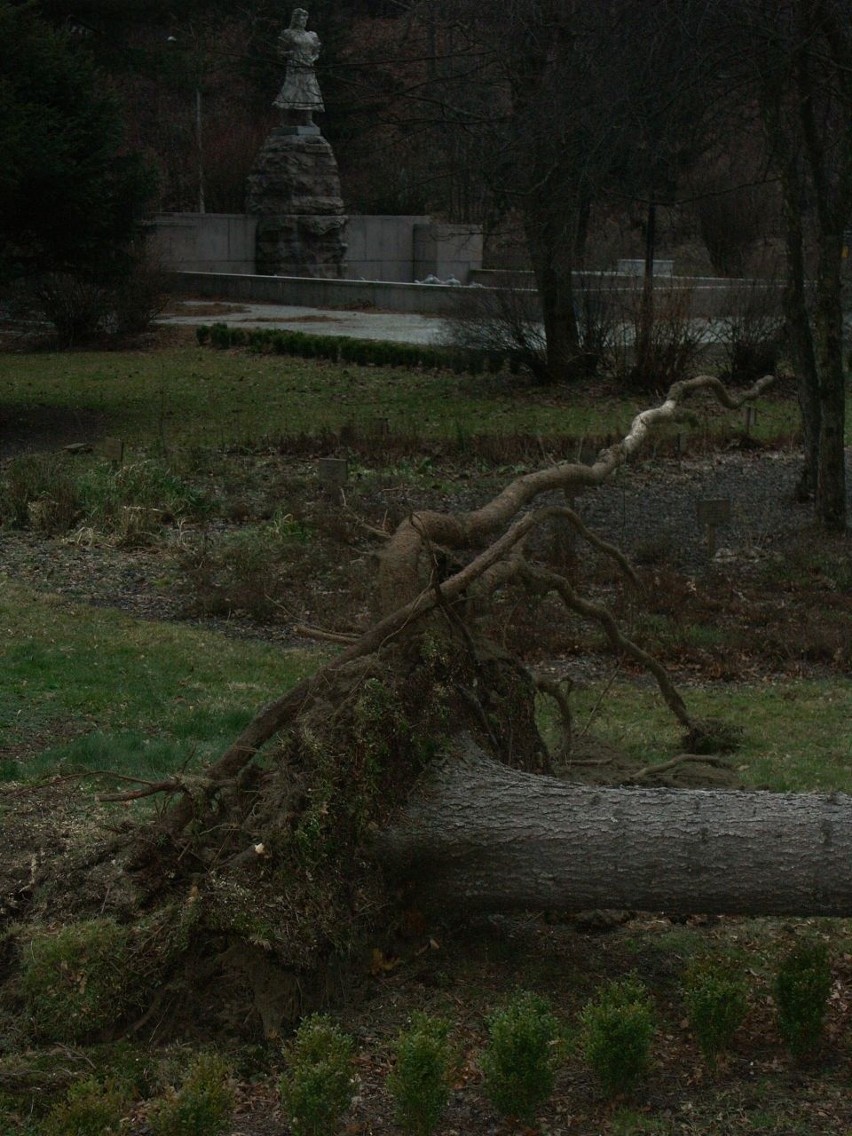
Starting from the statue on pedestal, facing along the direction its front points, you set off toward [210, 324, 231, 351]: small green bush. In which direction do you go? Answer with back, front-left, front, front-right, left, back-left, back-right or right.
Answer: front

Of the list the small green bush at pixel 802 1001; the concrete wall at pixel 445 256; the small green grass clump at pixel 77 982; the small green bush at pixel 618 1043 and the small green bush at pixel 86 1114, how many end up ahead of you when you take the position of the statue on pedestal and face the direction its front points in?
4

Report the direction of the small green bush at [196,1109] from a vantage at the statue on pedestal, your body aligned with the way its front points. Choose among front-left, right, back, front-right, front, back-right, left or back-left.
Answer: front

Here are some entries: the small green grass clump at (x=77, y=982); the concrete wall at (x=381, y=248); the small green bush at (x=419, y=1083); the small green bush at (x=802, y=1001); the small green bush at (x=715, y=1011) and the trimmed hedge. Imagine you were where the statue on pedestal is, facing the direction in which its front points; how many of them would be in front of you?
5

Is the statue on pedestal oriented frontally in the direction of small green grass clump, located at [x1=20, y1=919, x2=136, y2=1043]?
yes

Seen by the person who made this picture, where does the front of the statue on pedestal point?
facing the viewer

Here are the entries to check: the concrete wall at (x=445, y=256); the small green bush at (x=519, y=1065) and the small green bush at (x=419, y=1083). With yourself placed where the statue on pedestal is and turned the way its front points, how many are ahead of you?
2

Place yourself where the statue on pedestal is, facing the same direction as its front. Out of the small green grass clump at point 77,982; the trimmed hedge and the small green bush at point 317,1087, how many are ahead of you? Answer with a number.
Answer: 3

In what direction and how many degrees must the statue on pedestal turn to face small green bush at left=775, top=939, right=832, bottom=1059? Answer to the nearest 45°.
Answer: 0° — it already faces it

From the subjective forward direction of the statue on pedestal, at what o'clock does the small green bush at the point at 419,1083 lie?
The small green bush is roughly at 12 o'clock from the statue on pedestal.

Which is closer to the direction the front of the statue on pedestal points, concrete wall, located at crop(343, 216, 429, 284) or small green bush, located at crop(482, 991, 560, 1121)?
the small green bush

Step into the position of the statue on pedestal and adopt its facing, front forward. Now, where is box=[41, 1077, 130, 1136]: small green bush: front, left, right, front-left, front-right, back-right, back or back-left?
front

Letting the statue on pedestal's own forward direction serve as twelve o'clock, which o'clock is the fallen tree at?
The fallen tree is roughly at 12 o'clock from the statue on pedestal.

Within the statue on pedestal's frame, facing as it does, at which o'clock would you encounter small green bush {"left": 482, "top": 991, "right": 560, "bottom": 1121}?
The small green bush is roughly at 12 o'clock from the statue on pedestal.

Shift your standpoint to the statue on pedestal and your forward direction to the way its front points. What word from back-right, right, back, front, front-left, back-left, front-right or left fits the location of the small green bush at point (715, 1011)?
front

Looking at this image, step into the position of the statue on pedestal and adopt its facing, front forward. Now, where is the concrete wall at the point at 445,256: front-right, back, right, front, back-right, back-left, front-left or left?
back-left

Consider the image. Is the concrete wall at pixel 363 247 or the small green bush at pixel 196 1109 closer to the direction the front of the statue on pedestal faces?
the small green bush
